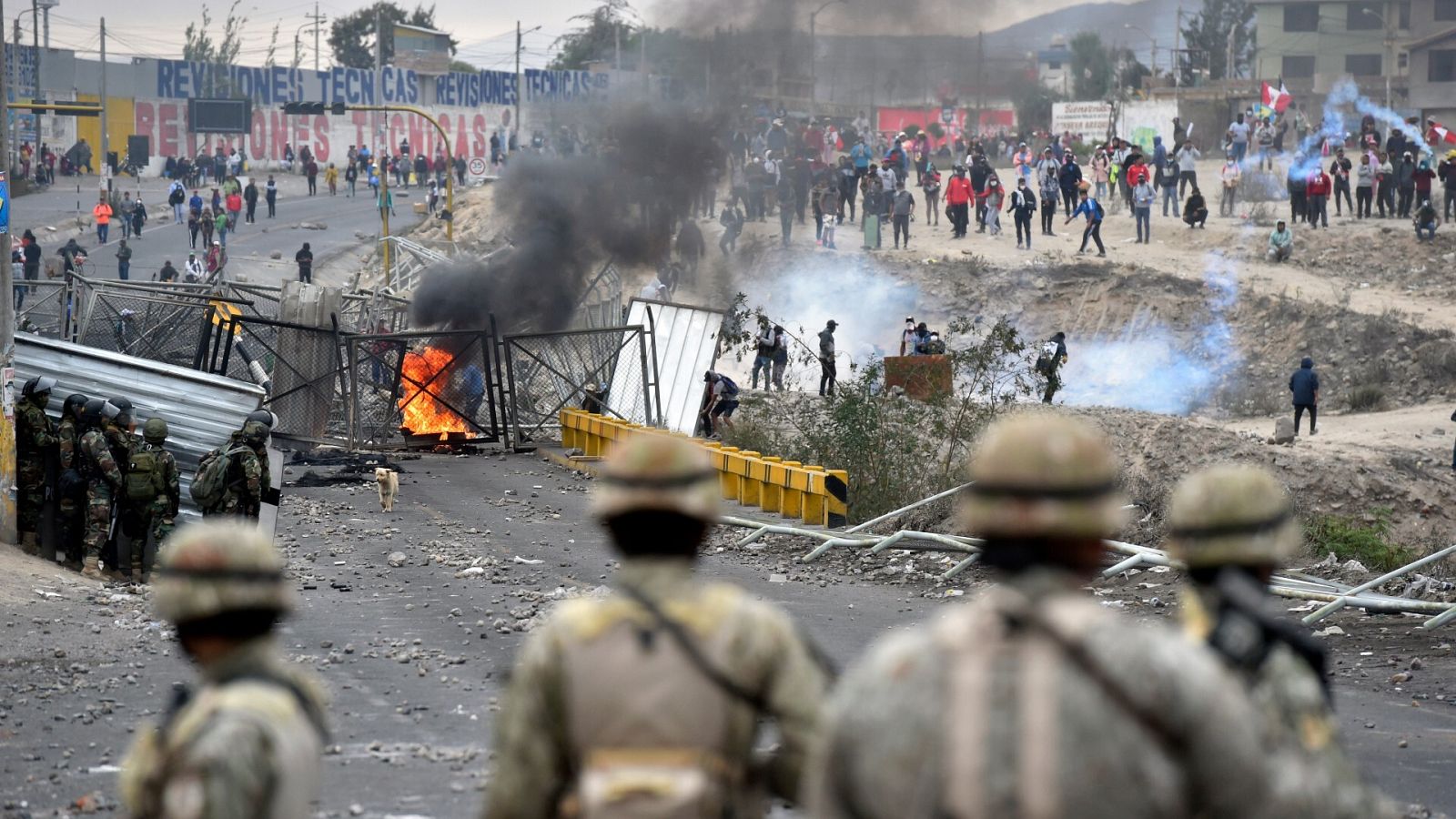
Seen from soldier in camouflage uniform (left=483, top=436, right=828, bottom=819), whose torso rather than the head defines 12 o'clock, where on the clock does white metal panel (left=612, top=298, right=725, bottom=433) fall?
The white metal panel is roughly at 12 o'clock from the soldier in camouflage uniform.

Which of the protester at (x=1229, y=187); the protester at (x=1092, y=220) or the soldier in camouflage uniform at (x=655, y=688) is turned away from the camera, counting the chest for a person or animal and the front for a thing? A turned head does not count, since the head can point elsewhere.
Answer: the soldier in camouflage uniform

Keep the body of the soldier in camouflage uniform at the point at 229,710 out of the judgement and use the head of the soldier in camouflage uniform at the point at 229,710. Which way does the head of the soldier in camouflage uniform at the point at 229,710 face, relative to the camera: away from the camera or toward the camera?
away from the camera

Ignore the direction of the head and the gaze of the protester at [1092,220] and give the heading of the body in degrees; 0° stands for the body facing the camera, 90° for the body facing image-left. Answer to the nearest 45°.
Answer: approximately 45°

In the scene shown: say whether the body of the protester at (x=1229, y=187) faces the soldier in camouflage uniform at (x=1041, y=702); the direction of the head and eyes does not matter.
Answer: yes

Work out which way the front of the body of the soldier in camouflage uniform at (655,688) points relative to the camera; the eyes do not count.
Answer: away from the camera

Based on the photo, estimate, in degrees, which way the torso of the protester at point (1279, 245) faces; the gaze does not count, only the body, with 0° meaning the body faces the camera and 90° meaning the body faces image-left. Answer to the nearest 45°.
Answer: approximately 0°

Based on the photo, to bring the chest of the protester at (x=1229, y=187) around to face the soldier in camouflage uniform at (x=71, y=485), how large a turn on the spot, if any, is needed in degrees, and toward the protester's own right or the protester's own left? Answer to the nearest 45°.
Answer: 0° — they already face them

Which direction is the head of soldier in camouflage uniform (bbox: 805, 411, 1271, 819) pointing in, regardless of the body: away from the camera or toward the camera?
away from the camera

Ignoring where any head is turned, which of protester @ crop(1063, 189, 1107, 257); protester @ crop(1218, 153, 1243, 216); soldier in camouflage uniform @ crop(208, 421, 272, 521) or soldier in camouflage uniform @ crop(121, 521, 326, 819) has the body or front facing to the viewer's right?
soldier in camouflage uniform @ crop(208, 421, 272, 521)

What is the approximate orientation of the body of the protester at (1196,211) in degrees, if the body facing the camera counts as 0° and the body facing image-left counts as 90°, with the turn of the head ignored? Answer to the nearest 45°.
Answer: approximately 0°

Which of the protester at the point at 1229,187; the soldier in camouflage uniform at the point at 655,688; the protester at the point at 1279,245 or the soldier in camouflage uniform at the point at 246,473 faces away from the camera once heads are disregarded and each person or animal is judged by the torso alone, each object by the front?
the soldier in camouflage uniform at the point at 655,688

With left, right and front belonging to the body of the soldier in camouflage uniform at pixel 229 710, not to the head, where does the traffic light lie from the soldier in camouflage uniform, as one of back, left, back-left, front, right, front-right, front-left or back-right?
front-right

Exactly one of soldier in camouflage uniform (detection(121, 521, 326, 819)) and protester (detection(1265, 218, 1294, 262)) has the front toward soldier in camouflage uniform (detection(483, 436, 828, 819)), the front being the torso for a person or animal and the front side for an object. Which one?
the protester

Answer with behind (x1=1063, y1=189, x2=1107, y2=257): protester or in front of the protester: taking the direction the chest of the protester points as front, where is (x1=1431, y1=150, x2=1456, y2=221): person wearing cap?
behind
